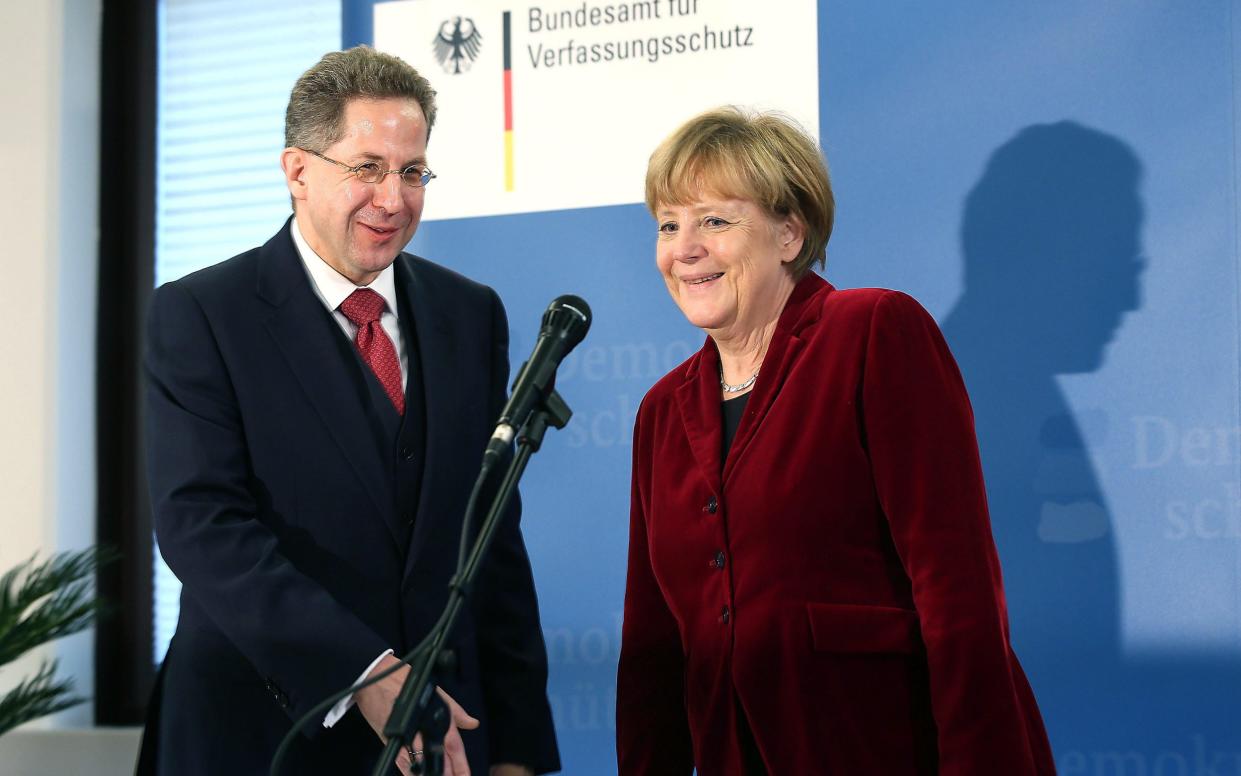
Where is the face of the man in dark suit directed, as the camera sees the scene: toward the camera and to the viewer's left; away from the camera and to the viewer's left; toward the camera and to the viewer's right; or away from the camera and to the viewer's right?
toward the camera and to the viewer's right

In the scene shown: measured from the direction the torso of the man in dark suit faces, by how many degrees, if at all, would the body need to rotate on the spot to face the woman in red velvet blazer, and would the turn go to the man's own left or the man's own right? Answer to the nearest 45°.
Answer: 0° — they already face them

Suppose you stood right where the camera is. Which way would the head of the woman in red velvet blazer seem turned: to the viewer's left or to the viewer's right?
to the viewer's left

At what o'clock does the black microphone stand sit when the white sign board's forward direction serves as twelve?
The black microphone stand is roughly at 12 o'clock from the white sign board.

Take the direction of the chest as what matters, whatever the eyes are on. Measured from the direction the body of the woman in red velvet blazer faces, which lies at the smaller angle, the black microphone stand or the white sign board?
the black microphone stand

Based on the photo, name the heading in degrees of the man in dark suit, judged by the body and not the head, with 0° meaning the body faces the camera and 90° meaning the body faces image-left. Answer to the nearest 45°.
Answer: approximately 315°

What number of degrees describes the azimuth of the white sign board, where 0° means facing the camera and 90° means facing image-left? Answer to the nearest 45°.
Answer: approximately 0°

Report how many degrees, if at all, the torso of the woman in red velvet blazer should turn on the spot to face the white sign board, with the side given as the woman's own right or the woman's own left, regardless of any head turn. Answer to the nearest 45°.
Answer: approximately 135° to the woman's own right
